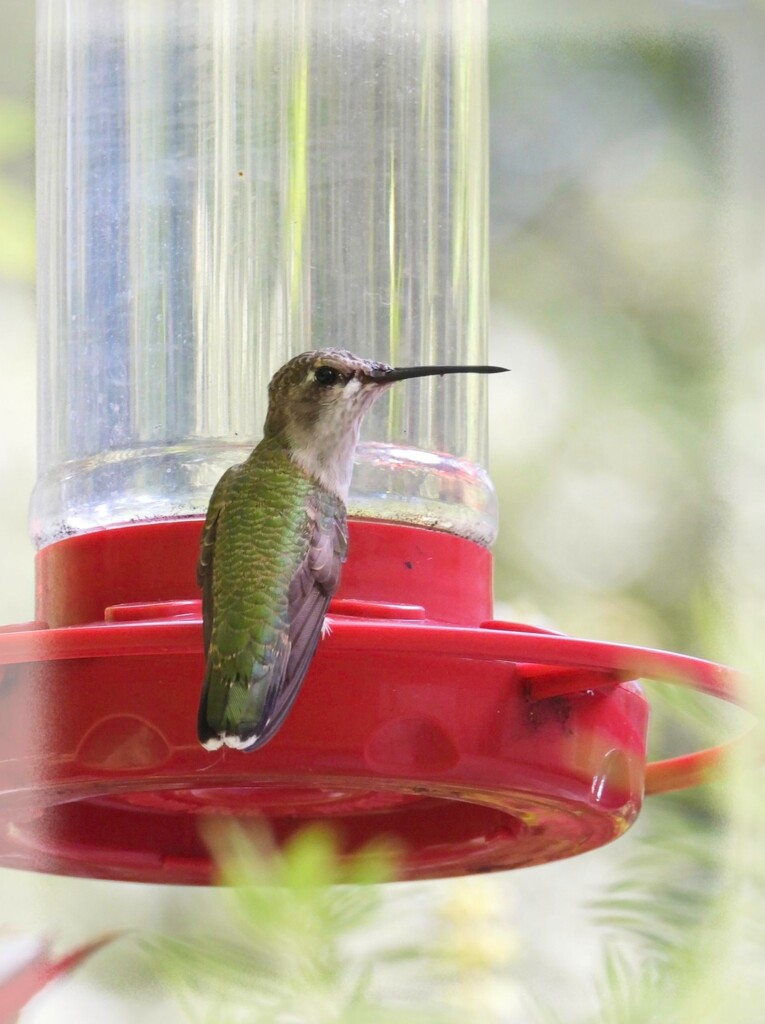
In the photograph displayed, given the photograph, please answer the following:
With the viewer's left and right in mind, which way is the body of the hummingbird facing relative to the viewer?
facing away from the viewer and to the right of the viewer
